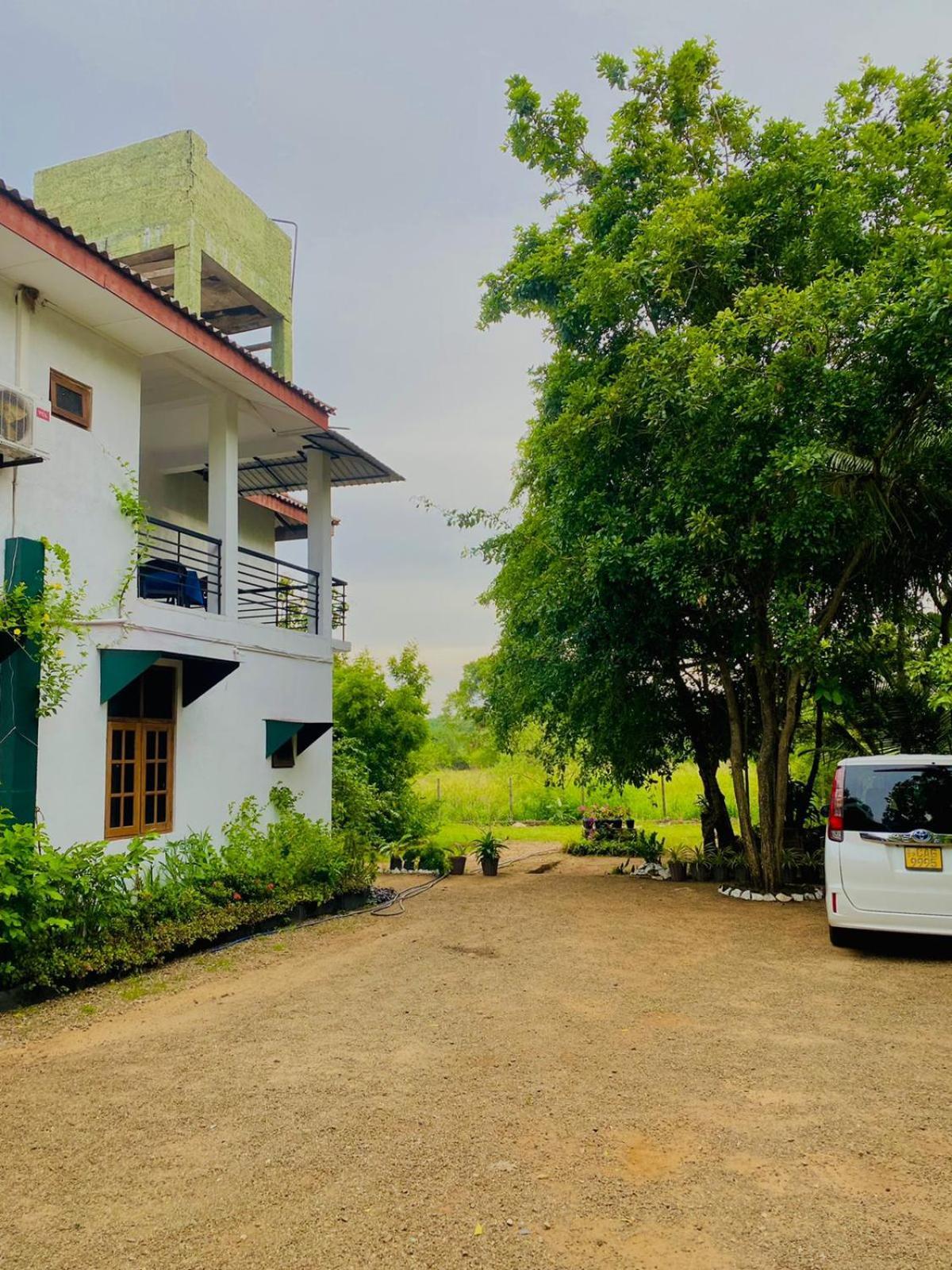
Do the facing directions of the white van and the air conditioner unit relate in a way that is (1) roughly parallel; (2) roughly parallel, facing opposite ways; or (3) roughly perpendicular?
roughly perpendicular

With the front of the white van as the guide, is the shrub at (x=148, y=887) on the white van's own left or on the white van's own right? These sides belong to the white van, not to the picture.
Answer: on the white van's own left

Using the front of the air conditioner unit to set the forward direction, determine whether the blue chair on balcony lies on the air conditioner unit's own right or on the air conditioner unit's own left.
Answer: on the air conditioner unit's own left

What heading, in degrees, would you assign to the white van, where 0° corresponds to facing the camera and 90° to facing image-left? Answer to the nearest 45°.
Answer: approximately 180°

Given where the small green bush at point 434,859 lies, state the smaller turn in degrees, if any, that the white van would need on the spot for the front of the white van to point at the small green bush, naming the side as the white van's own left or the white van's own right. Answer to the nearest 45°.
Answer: approximately 45° to the white van's own left

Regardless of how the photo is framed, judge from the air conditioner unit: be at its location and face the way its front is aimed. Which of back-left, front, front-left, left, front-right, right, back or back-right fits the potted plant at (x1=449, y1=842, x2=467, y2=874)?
left

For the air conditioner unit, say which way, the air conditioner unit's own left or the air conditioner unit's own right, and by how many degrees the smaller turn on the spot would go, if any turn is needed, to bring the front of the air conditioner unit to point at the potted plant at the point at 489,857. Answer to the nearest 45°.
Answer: approximately 90° to the air conditioner unit's own left

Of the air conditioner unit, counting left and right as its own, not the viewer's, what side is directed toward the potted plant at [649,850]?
left

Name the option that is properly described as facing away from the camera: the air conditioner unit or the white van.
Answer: the white van

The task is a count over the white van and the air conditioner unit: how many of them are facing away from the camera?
1

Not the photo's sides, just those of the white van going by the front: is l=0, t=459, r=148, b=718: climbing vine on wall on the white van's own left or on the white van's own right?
on the white van's own left

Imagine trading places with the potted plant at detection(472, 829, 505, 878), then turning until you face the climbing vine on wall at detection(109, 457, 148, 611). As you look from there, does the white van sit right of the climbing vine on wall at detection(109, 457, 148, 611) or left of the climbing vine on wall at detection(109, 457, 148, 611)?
left

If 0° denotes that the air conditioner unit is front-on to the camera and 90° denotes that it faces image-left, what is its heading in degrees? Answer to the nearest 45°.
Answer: approximately 315°
